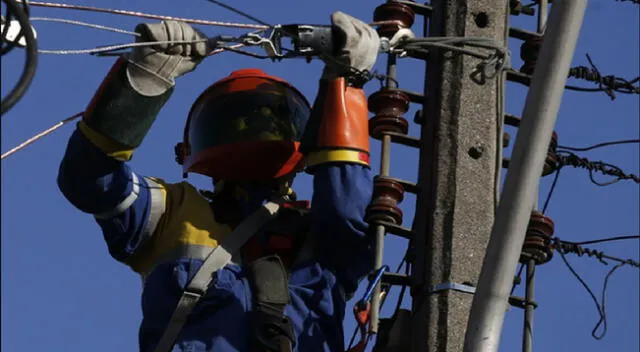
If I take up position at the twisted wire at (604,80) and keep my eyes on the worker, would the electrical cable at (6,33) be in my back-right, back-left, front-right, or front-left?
front-left

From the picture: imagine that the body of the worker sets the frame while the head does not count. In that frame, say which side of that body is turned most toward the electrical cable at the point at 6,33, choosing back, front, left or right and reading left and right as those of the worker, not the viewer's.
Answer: right

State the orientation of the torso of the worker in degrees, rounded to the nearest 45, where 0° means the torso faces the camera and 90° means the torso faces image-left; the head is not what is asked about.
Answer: approximately 315°

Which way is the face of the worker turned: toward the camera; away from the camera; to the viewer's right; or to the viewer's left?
toward the camera
